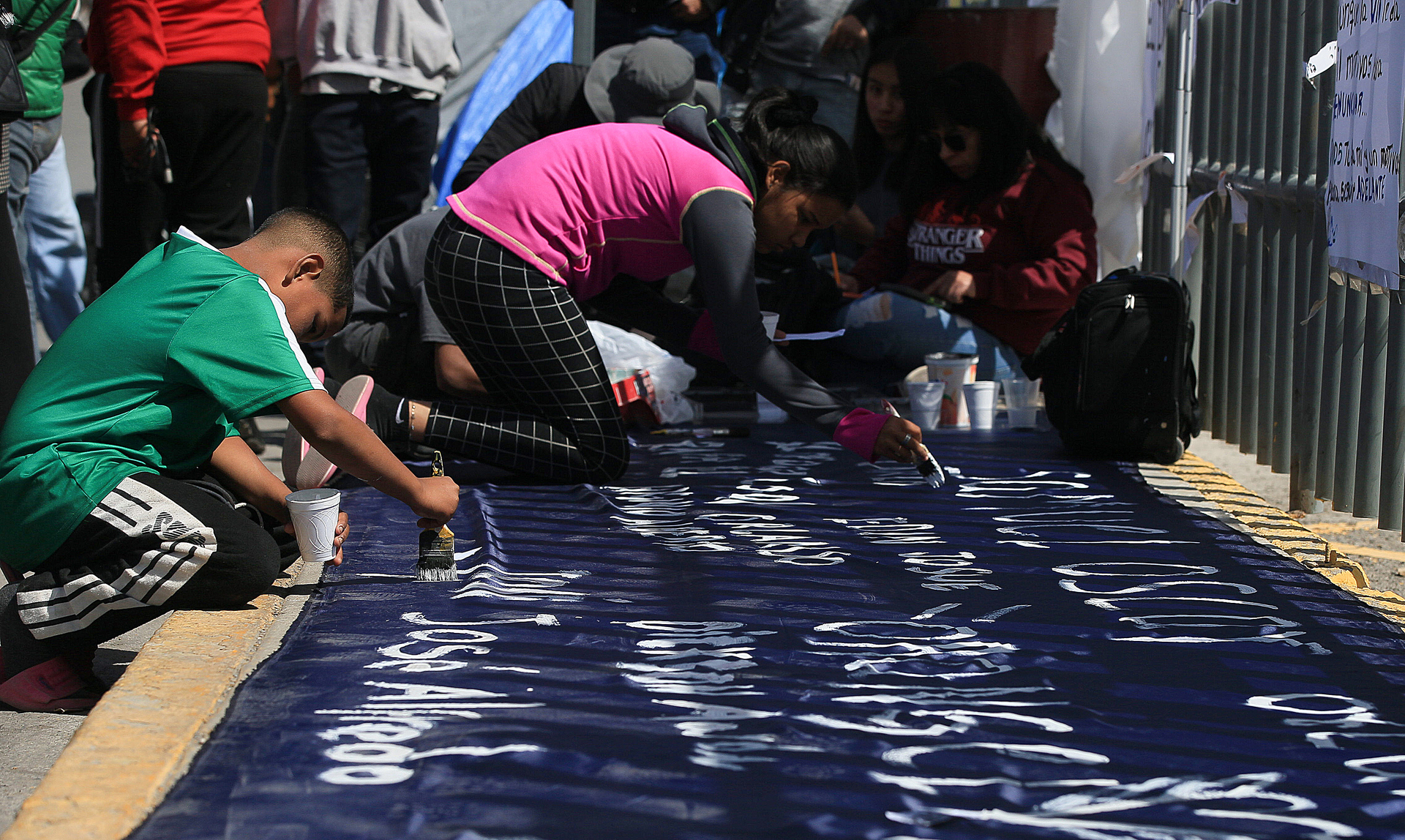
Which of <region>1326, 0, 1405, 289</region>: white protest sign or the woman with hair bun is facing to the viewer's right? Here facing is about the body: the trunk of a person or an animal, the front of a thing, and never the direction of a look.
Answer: the woman with hair bun

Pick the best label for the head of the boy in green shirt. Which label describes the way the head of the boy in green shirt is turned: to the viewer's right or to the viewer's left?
to the viewer's right

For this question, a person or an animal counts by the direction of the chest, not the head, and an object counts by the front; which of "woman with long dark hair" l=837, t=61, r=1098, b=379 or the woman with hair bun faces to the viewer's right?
the woman with hair bun

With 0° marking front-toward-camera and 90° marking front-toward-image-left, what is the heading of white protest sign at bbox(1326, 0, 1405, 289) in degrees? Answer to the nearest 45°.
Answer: approximately 45°

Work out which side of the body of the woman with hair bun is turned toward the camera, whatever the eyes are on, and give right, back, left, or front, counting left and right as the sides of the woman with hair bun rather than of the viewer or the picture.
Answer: right

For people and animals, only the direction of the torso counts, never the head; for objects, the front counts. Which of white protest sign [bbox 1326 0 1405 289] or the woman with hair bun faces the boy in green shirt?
the white protest sign

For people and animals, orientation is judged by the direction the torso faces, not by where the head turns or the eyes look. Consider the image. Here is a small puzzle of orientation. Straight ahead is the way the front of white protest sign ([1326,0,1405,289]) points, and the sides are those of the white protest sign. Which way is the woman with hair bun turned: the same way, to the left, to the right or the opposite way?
the opposite way

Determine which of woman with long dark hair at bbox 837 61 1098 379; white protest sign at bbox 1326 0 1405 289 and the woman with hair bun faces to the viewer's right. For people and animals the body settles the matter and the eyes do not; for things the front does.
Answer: the woman with hair bun

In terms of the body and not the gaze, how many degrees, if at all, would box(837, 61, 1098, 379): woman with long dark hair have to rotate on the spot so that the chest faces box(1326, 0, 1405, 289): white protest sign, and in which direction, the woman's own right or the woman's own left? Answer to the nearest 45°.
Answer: approximately 90° to the woman's own left

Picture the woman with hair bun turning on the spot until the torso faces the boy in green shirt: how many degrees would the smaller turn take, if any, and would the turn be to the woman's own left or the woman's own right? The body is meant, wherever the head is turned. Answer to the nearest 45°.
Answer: approximately 135° to the woman's own right

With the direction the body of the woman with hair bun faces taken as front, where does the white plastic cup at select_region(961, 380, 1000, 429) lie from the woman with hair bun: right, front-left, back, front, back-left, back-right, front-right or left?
front-left

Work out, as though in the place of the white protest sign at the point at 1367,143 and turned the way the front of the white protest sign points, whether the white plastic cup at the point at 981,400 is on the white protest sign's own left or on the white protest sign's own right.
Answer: on the white protest sign's own right
